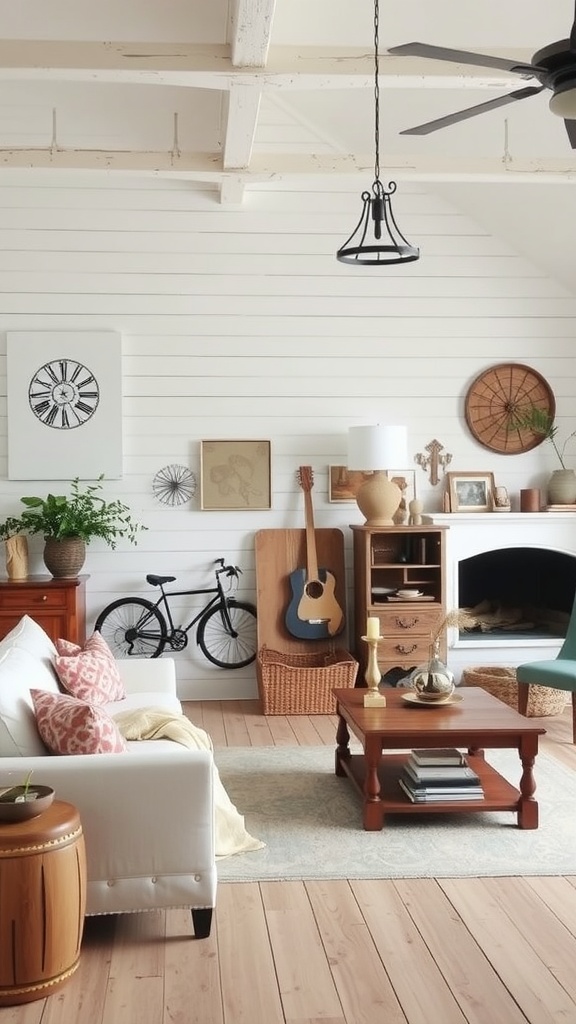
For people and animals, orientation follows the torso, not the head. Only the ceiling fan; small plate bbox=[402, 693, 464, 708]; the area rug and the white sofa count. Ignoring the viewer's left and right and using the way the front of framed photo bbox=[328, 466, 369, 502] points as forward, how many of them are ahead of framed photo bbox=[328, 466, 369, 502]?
4

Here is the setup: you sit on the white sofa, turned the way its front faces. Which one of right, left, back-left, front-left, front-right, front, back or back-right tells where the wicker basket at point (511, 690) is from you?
front-left

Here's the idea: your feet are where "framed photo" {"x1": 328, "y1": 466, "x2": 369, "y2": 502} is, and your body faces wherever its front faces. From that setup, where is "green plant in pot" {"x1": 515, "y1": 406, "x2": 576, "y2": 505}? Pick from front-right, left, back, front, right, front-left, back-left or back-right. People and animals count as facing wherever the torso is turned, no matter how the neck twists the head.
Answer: left

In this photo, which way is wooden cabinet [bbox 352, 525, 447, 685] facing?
toward the camera

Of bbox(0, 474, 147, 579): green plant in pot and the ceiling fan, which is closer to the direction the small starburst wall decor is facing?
the ceiling fan

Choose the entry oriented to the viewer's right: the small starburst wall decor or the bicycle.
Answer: the bicycle

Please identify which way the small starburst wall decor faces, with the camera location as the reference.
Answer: facing the viewer

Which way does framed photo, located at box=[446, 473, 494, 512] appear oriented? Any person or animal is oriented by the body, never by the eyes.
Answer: toward the camera

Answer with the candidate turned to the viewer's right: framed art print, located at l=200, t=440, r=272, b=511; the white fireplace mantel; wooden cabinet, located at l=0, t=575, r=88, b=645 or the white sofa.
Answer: the white sofa

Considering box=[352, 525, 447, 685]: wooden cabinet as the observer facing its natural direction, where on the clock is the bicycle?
The bicycle is roughly at 3 o'clock from the wooden cabinet.

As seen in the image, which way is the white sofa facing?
to the viewer's right

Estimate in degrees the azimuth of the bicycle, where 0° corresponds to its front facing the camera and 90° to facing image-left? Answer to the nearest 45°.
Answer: approximately 270°

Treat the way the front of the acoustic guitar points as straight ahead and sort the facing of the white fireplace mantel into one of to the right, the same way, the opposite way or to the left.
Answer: the same way

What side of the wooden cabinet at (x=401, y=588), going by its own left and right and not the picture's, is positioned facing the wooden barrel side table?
front

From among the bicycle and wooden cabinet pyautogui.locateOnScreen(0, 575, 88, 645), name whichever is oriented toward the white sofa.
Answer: the wooden cabinet

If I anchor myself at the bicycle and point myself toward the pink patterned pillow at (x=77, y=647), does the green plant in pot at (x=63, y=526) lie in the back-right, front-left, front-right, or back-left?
front-right

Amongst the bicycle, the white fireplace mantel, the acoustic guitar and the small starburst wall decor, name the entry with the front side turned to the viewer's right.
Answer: the bicycle
